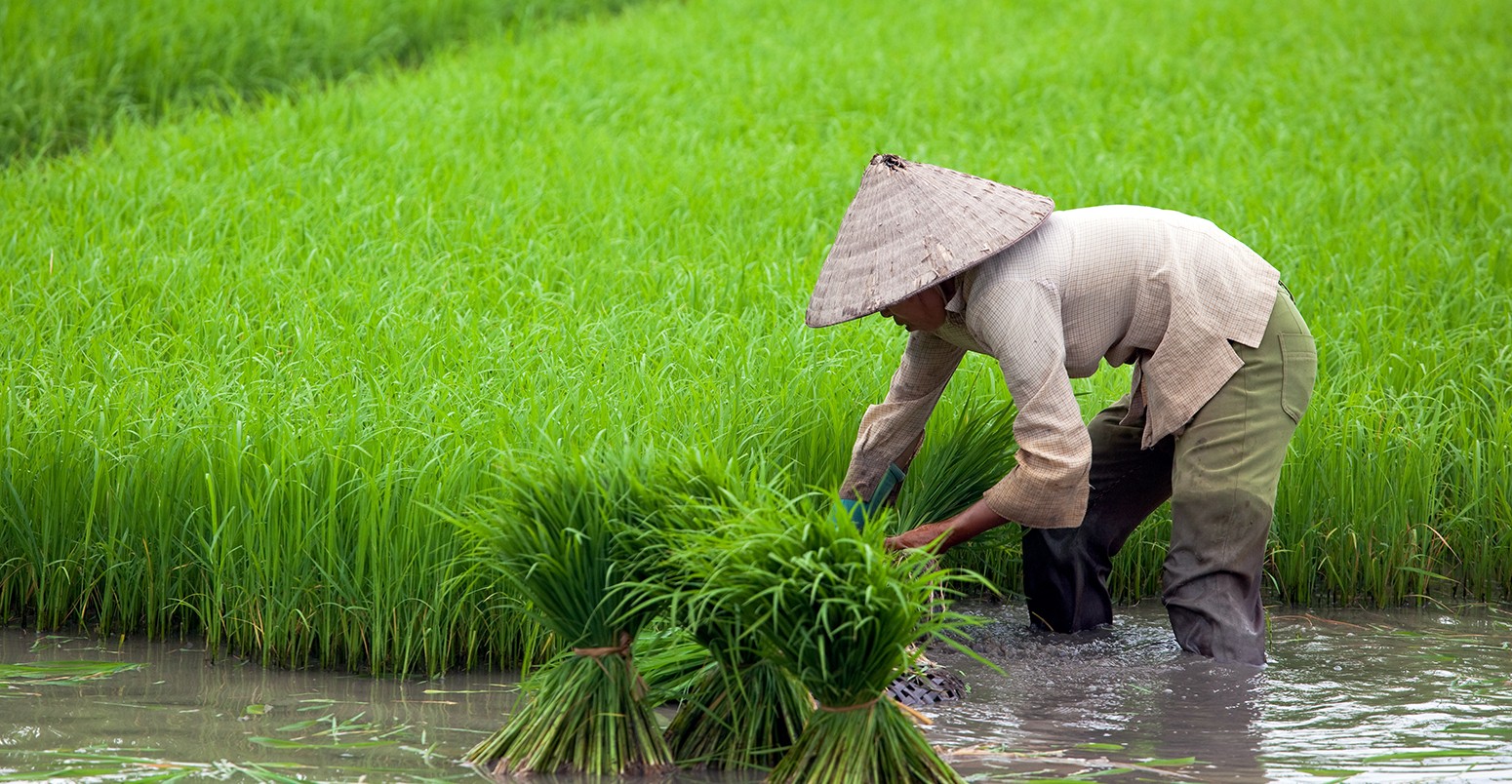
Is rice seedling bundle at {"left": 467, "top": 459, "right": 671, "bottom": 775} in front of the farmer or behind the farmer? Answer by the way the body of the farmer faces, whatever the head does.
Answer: in front

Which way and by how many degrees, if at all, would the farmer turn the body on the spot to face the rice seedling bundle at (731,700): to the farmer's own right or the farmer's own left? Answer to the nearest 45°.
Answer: approximately 45° to the farmer's own left

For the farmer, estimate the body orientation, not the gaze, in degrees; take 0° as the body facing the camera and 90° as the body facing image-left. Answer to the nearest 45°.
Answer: approximately 90°

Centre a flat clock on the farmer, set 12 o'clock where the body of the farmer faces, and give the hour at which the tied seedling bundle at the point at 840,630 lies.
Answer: The tied seedling bundle is roughly at 10 o'clock from the farmer.
